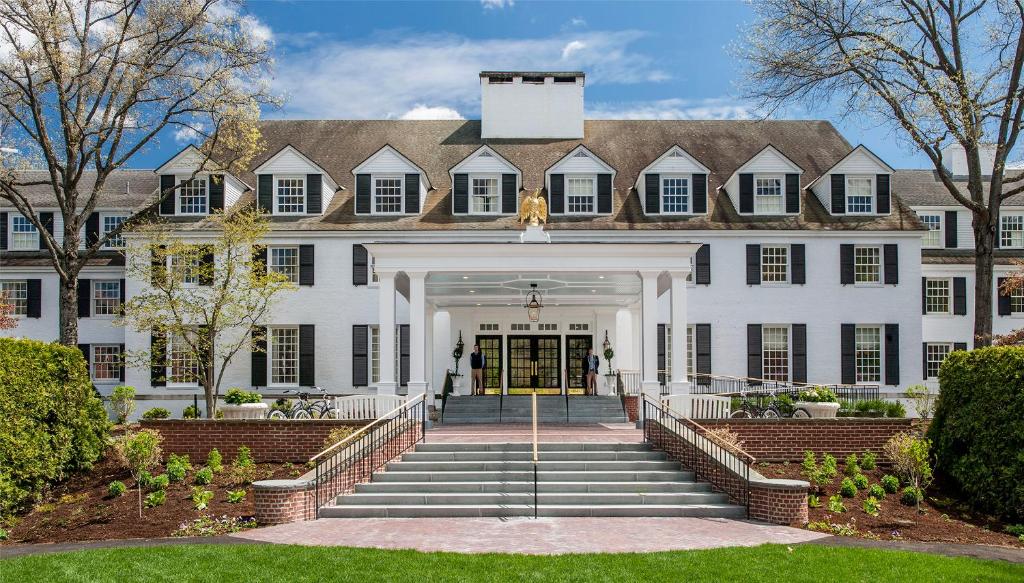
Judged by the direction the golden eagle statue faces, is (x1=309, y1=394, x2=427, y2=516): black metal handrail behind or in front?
in front

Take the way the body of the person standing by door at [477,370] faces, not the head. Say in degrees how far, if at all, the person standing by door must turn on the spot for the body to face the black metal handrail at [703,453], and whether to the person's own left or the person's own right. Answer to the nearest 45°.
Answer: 0° — they already face it

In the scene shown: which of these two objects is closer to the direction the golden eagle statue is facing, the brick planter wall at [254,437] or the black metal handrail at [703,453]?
the black metal handrail

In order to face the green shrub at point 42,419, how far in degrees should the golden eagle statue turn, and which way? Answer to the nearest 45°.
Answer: approximately 45° to its right

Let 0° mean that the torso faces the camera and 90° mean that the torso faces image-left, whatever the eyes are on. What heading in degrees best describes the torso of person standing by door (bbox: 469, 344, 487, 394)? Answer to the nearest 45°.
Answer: approximately 0°

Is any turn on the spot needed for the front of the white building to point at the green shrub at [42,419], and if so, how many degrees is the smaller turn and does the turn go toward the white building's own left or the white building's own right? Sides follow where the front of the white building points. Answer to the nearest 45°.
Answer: approximately 45° to the white building's own right

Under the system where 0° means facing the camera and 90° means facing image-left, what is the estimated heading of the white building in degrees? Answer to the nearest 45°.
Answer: approximately 0°

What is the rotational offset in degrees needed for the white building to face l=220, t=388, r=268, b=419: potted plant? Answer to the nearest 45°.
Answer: approximately 45° to its right
